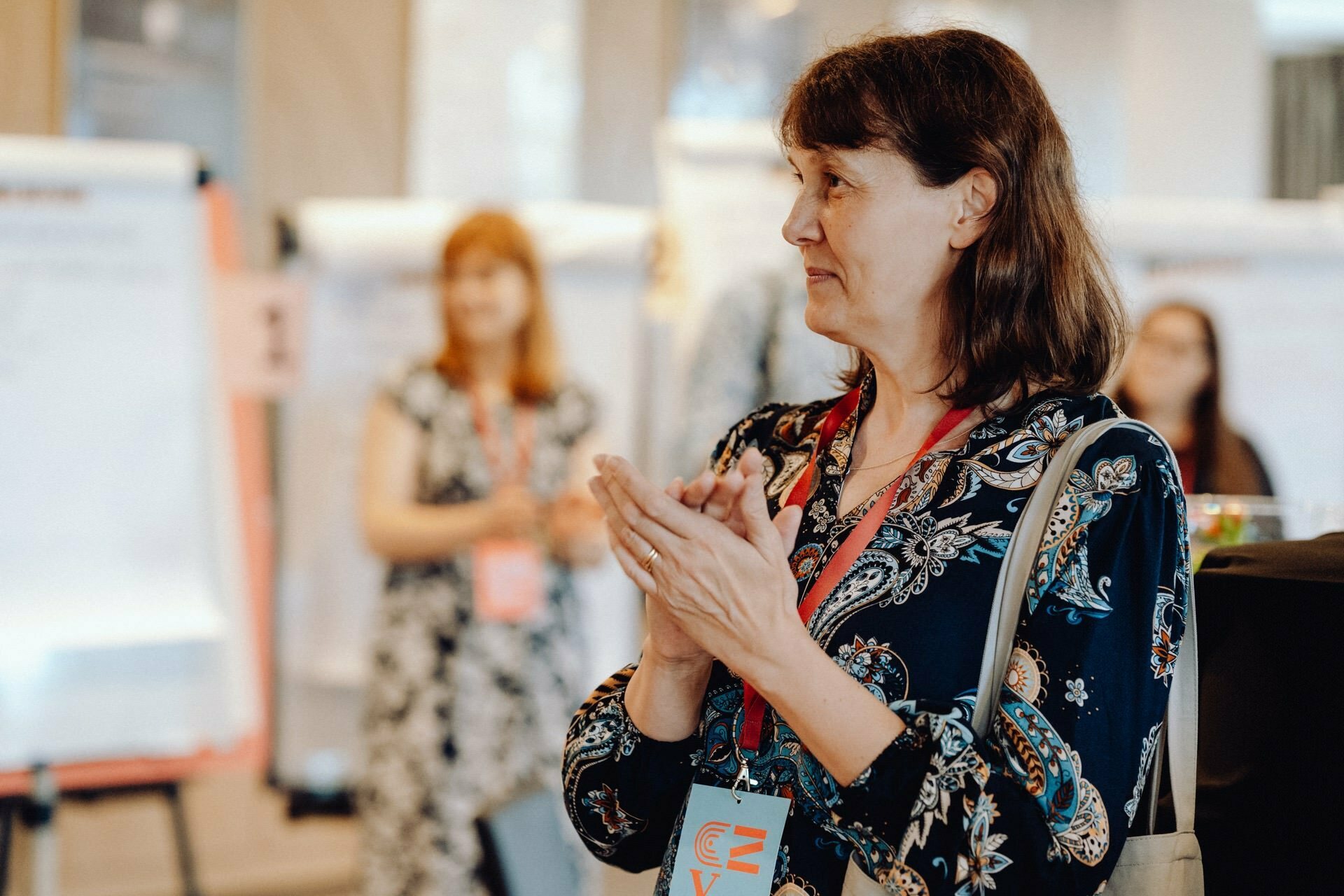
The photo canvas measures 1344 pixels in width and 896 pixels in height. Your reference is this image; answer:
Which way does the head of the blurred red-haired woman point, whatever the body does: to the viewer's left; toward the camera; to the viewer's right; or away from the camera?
toward the camera

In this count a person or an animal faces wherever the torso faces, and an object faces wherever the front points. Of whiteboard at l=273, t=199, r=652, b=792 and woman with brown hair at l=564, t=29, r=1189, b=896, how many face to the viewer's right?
0

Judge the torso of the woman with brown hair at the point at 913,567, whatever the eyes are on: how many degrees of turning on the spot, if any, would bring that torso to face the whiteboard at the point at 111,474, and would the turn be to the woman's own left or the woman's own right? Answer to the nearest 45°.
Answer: approximately 90° to the woman's own right

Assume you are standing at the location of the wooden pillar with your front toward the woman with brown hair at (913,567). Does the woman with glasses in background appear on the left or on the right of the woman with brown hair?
left

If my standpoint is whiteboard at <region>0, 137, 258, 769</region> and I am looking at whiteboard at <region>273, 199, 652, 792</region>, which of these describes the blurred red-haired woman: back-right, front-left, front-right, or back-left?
front-right

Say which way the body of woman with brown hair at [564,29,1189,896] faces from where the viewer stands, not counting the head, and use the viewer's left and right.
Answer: facing the viewer and to the left of the viewer

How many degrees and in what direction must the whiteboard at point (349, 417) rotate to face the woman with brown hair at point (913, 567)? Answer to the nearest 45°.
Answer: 0° — it already faces them

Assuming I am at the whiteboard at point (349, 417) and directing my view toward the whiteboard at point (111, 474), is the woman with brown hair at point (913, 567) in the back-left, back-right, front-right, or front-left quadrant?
front-left

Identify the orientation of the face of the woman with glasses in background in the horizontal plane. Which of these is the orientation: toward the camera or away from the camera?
toward the camera

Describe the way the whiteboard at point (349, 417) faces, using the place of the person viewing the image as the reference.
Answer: facing the viewer

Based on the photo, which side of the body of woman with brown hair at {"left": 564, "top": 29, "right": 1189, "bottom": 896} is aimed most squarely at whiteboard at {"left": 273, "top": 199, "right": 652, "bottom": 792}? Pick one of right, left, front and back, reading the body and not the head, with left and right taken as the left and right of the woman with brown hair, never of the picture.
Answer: right
